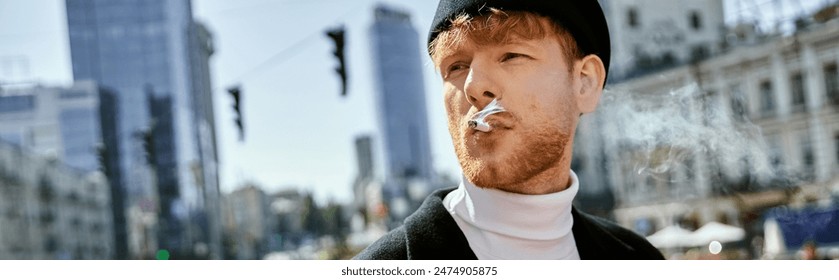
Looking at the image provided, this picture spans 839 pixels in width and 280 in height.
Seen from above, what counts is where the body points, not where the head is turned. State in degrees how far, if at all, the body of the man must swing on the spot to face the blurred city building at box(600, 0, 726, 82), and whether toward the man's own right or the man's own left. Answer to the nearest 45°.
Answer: approximately 180°

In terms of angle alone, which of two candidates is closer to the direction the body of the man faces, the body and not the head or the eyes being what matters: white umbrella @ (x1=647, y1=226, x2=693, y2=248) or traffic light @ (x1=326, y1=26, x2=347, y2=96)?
the traffic light

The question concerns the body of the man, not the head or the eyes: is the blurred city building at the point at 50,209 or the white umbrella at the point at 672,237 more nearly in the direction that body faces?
the blurred city building

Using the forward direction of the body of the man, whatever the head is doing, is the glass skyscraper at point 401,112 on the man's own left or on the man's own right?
on the man's own right

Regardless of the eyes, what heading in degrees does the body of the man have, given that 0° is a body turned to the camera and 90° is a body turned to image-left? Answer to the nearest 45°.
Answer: approximately 45°

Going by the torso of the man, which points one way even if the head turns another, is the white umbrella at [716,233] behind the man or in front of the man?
behind

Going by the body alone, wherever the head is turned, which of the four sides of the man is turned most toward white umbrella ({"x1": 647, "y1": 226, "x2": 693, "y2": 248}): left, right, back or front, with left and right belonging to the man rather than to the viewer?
back
